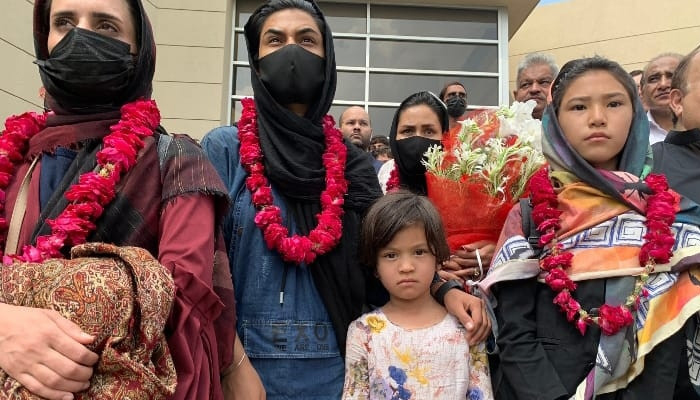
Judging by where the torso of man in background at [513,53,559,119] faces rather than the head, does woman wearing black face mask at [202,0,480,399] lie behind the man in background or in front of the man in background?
in front

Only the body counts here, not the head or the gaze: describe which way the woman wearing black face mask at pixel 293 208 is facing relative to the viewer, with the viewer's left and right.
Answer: facing the viewer

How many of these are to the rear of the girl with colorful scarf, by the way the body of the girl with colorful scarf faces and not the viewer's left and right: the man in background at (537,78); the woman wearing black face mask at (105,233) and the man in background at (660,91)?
2

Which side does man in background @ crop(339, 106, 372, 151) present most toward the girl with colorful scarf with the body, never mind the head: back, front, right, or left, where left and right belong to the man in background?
front

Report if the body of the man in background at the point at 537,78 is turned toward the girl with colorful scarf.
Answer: yes

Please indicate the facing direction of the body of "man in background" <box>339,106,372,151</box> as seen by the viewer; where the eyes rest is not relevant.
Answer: toward the camera

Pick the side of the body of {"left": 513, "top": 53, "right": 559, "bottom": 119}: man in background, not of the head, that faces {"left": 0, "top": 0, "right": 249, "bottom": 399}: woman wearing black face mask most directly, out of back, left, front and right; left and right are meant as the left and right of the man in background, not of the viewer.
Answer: front
